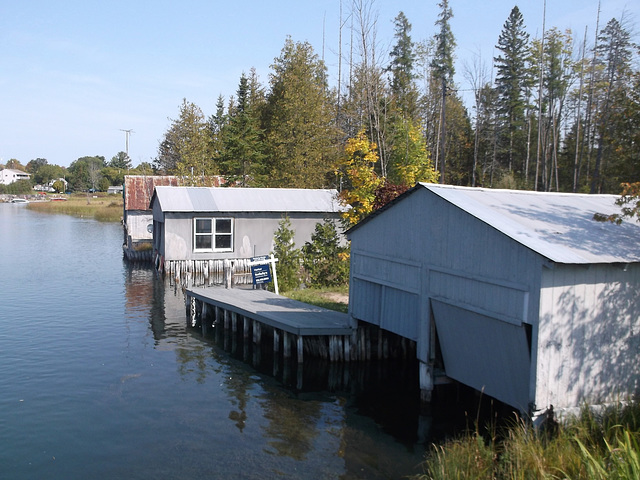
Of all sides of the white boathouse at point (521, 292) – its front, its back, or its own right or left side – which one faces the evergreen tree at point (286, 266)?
right

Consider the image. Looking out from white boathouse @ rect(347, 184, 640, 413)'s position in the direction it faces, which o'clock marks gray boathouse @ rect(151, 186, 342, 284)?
gray boathouse @ rect(151, 186, 342, 284) is roughly at 3 o'clock from white boathouse @ rect(347, 184, 640, 413).

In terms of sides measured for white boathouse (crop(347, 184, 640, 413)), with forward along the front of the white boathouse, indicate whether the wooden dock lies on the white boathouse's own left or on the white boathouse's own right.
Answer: on the white boathouse's own right

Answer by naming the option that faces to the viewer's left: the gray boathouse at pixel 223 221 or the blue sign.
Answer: the gray boathouse

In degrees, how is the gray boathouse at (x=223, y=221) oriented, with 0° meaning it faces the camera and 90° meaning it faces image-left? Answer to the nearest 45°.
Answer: approximately 90°

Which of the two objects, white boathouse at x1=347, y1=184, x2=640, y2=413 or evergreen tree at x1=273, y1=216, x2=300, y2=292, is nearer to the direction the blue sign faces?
the white boathouse

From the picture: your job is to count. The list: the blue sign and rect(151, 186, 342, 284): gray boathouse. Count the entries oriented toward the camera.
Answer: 1

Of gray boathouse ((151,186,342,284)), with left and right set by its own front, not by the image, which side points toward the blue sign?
left

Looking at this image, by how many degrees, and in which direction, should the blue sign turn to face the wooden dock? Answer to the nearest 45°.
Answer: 0° — it already faces it

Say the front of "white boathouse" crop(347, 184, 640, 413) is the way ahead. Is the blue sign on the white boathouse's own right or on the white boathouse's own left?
on the white boathouse's own right

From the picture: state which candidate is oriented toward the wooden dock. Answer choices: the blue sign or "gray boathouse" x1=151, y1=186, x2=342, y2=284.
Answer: the blue sign

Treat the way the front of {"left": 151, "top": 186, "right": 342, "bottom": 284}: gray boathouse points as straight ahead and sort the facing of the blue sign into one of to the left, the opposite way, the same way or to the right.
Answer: to the left

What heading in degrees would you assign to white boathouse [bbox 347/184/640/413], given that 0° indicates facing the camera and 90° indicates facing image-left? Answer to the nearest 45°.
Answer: approximately 45°
